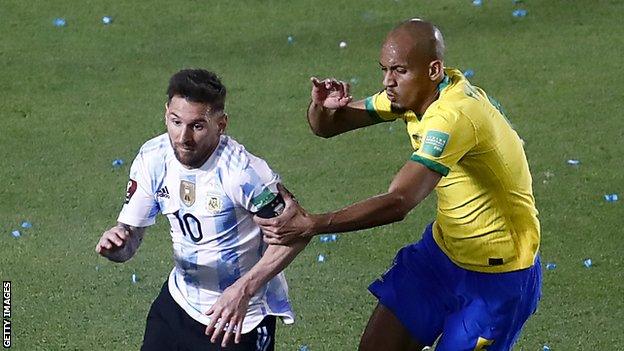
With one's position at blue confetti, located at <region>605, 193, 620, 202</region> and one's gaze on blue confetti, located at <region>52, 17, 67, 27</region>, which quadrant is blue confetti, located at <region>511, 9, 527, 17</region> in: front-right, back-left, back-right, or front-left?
front-right

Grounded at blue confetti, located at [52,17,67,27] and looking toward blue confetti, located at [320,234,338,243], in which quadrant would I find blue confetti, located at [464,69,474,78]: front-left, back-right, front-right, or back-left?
front-left

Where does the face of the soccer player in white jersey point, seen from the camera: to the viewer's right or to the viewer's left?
to the viewer's left

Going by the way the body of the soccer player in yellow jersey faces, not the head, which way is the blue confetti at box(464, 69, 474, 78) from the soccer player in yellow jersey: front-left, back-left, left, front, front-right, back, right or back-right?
right

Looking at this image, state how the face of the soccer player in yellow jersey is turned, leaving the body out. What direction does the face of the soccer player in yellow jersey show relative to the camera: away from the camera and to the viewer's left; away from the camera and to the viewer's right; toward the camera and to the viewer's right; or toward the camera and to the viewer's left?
toward the camera and to the viewer's left

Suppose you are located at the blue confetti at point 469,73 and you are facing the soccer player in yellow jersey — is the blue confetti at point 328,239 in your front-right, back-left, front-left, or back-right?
front-right

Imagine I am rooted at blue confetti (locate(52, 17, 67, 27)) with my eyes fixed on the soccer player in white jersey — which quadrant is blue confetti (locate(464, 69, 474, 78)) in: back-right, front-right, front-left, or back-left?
front-left

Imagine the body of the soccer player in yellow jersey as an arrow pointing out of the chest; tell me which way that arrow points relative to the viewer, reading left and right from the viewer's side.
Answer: facing to the left of the viewer

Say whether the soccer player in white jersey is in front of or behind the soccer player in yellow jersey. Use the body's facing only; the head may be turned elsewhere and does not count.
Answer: in front
